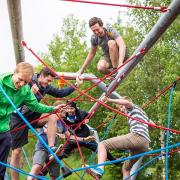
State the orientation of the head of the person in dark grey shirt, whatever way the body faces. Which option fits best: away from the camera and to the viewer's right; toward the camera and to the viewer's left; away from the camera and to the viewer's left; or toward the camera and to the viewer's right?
toward the camera and to the viewer's left

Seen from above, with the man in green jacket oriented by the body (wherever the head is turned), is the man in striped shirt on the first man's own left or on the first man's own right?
on the first man's own left

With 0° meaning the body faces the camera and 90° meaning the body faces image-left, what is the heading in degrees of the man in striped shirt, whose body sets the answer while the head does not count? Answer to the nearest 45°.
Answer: approximately 90°

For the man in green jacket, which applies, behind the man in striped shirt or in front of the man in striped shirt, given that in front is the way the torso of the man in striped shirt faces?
in front

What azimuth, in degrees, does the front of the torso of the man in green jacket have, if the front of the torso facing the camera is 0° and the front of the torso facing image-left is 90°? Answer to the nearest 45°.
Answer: approximately 315°

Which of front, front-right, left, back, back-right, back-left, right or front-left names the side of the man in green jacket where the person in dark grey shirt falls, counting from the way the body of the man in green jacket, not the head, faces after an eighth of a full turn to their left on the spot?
front-left

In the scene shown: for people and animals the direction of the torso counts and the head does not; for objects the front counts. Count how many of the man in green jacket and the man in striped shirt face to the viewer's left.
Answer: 1

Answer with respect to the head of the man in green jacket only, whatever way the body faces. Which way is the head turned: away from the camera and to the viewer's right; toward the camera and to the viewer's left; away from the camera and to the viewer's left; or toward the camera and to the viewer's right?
toward the camera and to the viewer's right
